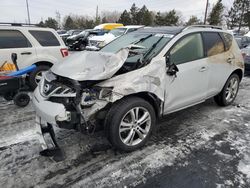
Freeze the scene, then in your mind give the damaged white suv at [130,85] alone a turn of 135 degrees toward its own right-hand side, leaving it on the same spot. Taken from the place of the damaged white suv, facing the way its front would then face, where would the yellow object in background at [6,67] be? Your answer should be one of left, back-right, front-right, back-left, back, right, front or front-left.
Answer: front-left

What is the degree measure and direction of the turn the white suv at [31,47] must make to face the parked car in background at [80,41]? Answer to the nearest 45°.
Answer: approximately 90° to its right

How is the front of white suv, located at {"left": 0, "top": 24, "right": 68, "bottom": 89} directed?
to the viewer's left

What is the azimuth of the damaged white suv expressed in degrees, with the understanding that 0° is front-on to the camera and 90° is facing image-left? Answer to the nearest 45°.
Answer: approximately 45°
